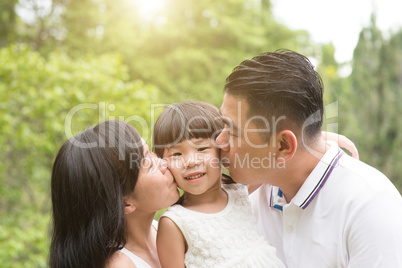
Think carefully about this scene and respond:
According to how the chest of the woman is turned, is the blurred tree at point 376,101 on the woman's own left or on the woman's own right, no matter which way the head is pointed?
on the woman's own left

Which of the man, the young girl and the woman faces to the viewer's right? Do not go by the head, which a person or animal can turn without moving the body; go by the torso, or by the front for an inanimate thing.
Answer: the woman

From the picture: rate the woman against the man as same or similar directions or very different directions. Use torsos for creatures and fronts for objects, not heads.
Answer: very different directions

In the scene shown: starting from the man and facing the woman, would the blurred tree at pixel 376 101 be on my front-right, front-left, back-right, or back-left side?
back-right

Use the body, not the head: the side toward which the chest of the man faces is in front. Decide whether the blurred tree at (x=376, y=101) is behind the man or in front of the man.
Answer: behind

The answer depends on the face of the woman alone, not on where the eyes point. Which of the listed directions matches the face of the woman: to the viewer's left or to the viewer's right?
to the viewer's right

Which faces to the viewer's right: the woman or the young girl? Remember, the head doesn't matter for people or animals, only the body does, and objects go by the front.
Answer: the woman

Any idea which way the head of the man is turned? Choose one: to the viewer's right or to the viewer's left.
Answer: to the viewer's left

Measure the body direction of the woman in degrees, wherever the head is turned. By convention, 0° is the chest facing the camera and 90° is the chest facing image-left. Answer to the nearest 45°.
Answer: approximately 270°
